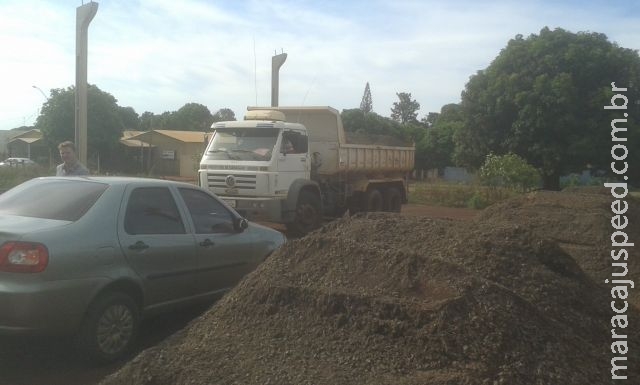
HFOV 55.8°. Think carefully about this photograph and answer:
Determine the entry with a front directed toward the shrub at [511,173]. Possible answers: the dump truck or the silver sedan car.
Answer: the silver sedan car

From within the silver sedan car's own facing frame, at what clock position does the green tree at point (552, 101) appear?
The green tree is roughly at 12 o'clock from the silver sedan car.

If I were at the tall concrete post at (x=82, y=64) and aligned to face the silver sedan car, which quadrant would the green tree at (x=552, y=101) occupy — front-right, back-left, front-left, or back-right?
back-left

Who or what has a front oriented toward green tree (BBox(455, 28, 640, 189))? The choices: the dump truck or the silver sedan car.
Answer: the silver sedan car

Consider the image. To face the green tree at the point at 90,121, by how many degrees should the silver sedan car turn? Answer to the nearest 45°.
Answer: approximately 45° to its left

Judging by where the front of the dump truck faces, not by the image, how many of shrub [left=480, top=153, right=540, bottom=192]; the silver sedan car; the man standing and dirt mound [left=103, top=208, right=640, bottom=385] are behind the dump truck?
1

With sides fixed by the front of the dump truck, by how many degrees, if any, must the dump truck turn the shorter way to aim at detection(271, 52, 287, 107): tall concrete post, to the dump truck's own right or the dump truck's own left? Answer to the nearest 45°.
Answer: approximately 135° to the dump truck's own right

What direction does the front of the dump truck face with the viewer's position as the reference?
facing the viewer and to the left of the viewer

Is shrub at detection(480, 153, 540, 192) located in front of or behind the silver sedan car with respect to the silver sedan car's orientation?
in front

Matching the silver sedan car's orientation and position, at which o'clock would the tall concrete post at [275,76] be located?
The tall concrete post is roughly at 11 o'clock from the silver sedan car.

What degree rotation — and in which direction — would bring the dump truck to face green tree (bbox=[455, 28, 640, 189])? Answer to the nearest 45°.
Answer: approximately 180°

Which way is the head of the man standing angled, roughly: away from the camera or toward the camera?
toward the camera

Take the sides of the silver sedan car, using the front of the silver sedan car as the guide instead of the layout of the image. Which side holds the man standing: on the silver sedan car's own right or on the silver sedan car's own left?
on the silver sedan car's own left

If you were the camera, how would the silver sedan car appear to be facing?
facing away from the viewer and to the right of the viewer

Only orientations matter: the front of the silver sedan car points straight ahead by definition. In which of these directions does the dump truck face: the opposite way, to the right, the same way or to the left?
the opposite way

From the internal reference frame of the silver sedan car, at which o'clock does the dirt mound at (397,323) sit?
The dirt mound is roughly at 3 o'clock from the silver sedan car.

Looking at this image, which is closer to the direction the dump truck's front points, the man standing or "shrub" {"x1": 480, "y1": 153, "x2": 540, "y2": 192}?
the man standing

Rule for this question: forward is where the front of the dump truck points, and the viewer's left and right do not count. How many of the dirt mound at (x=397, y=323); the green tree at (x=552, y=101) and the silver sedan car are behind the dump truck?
1

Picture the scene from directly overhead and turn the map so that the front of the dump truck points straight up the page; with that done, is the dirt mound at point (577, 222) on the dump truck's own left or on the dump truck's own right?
on the dump truck's own left

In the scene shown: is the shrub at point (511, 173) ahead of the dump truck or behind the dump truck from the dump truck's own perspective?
behind

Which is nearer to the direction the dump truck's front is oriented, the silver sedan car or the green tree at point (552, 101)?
the silver sedan car
